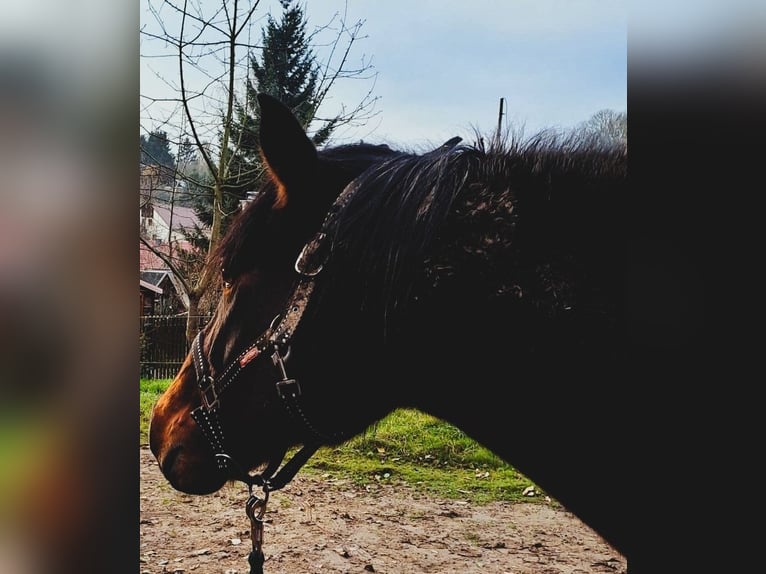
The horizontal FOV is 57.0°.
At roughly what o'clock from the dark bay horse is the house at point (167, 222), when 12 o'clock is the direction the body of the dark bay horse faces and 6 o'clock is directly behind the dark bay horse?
The house is roughly at 2 o'clock from the dark bay horse.

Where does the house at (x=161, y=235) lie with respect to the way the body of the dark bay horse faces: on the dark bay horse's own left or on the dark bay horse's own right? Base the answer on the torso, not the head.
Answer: on the dark bay horse's own right

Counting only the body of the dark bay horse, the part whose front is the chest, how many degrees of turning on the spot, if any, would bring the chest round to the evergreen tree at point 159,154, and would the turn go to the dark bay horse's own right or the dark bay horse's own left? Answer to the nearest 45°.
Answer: approximately 45° to the dark bay horse's own right

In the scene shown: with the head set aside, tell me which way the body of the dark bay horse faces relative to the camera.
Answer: to the viewer's left

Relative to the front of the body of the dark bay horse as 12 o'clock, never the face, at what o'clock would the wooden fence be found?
The wooden fence is roughly at 2 o'clock from the dark bay horse.

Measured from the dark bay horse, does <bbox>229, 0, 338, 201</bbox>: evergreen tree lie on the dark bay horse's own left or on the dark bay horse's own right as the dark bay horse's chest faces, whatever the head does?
on the dark bay horse's own right
